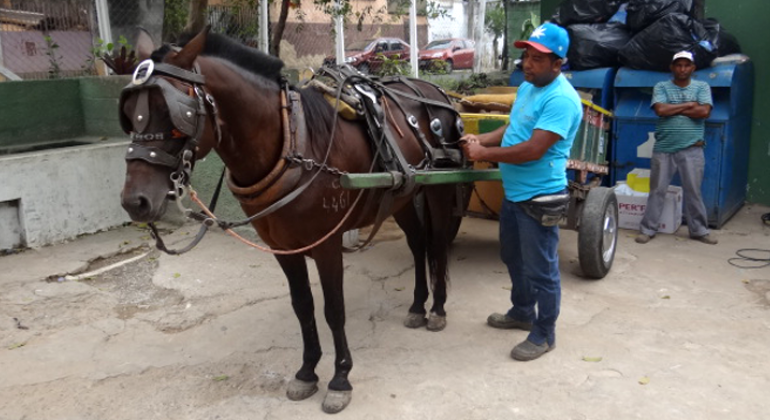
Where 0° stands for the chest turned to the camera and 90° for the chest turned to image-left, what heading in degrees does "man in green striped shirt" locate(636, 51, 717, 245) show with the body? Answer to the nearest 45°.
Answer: approximately 0°

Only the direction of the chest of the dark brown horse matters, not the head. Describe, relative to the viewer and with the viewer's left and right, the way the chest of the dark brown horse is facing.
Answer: facing the viewer and to the left of the viewer

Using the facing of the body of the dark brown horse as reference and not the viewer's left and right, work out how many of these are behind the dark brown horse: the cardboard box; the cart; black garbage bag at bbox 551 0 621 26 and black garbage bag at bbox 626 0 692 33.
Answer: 4

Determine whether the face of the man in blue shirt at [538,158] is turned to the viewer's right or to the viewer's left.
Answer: to the viewer's left

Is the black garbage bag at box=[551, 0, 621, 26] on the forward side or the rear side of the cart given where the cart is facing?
on the rear side

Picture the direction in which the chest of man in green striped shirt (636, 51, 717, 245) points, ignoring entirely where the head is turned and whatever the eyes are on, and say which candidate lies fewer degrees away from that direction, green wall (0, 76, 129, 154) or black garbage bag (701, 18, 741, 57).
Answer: the green wall

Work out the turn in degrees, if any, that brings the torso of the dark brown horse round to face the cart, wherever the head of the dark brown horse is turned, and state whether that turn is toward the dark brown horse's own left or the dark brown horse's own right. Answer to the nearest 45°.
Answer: approximately 180°

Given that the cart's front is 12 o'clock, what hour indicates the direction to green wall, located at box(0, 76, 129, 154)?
The green wall is roughly at 2 o'clock from the cart.

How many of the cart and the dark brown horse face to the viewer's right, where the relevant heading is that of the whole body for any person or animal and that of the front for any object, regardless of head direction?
0

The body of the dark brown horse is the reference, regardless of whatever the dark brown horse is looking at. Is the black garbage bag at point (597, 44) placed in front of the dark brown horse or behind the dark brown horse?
behind

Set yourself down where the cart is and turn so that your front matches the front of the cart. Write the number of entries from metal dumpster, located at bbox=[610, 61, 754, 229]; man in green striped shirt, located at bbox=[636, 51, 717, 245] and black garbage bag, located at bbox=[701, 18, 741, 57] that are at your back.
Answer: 3

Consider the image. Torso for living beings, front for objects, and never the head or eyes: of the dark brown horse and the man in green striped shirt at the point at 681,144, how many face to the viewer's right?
0

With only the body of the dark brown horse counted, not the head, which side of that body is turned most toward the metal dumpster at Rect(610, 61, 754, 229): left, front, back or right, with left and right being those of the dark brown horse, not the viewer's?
back
